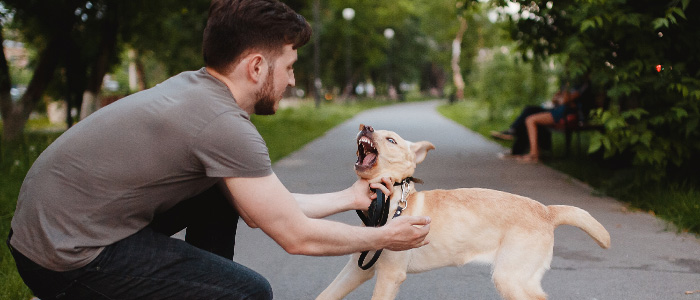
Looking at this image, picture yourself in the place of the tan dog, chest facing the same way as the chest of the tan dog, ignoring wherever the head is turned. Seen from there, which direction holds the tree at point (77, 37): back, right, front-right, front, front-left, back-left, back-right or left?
front-right

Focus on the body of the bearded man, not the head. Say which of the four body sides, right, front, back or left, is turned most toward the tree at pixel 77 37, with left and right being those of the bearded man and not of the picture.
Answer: left

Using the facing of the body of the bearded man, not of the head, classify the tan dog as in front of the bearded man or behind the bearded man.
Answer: in front

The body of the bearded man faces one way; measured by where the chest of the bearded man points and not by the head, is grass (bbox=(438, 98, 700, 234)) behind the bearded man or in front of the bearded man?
in front

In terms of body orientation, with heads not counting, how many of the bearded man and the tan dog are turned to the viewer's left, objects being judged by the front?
1

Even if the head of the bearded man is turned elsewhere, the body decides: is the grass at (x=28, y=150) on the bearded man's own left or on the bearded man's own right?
on the bearded man's own left

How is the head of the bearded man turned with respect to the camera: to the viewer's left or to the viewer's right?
to the viewer's right

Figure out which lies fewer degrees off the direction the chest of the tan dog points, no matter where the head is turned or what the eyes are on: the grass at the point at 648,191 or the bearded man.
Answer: the bearded man

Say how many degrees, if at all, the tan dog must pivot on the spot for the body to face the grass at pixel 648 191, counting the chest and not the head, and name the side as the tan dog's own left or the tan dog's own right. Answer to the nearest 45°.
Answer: approximately 135° to the tan dog's own right

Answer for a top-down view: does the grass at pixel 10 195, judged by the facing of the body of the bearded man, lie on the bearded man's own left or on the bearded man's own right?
on the bearded man's own left

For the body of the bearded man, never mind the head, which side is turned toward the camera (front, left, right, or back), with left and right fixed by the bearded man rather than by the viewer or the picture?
right

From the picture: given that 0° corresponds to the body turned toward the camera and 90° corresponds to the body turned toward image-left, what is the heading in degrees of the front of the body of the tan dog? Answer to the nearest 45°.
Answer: approximately 90°
